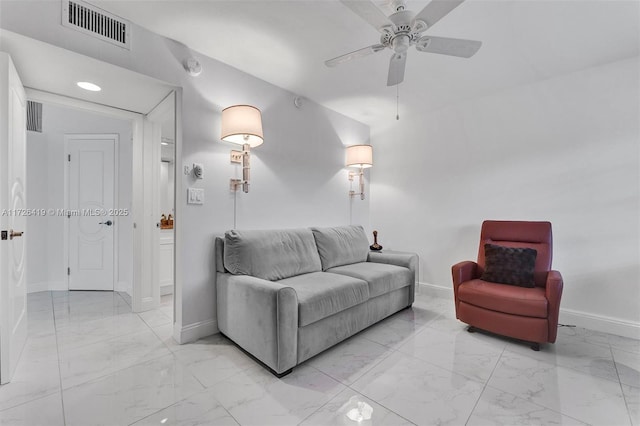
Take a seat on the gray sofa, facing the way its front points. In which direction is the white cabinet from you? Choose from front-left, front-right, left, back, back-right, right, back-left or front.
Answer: back

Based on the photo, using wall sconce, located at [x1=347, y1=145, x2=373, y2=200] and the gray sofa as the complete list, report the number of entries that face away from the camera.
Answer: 0

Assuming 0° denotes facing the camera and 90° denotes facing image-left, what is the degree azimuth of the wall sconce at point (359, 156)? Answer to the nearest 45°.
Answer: approximately 315°

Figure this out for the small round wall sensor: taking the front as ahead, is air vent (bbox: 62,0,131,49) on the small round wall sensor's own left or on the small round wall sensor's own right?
on the small round wall sensor's own right

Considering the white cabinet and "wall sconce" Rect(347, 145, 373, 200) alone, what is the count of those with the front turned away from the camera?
0

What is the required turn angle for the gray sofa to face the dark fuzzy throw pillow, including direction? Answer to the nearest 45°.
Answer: approximately 45° to its left

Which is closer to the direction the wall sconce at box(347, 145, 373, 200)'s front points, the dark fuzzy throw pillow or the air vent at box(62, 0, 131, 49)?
the dark fuzzy throw pillow

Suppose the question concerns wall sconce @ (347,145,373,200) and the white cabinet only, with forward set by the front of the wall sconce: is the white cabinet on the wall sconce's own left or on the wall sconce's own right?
on the wall sconce's own right
